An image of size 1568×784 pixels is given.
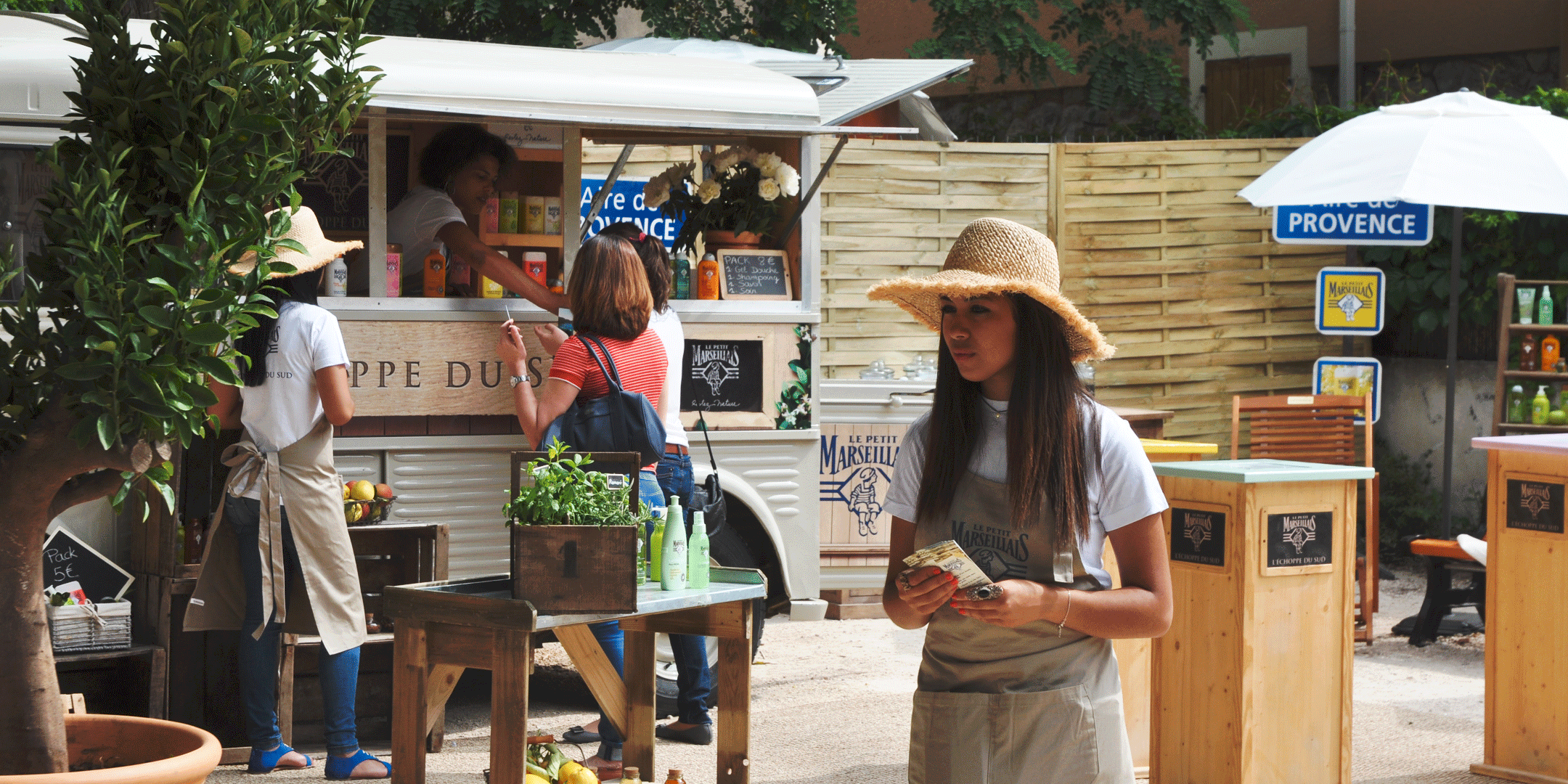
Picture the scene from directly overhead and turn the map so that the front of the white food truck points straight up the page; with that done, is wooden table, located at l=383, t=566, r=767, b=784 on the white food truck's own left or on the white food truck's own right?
on the white food truck's own left

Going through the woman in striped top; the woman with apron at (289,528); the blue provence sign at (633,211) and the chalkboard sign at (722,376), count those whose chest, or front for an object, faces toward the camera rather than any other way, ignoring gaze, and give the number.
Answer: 2

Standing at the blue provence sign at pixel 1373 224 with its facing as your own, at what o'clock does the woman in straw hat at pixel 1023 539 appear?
The woman in straw hat is roughly at 12 o'clock from the blue provence sign.

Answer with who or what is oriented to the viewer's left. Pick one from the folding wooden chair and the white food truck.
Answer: the white food truck

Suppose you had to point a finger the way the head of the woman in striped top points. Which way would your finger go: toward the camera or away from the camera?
away from the camera

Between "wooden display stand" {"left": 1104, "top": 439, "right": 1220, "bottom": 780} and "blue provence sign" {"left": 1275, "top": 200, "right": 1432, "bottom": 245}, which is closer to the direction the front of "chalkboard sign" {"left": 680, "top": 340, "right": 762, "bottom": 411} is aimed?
the wooden display stand

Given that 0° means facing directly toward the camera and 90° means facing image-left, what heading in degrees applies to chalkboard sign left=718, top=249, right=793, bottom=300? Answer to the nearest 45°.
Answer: approximately 0°

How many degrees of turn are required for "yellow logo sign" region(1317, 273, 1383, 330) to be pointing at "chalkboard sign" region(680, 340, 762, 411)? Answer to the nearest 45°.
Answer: approximately 45° to its right
